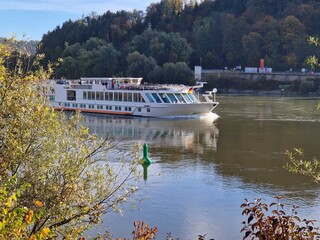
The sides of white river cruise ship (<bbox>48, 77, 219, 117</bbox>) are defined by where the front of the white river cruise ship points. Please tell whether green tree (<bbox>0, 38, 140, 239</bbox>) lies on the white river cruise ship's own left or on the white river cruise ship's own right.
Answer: on the white river cruise ship's own right

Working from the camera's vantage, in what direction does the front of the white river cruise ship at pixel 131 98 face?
facing the viewer and to the right of the viewer
